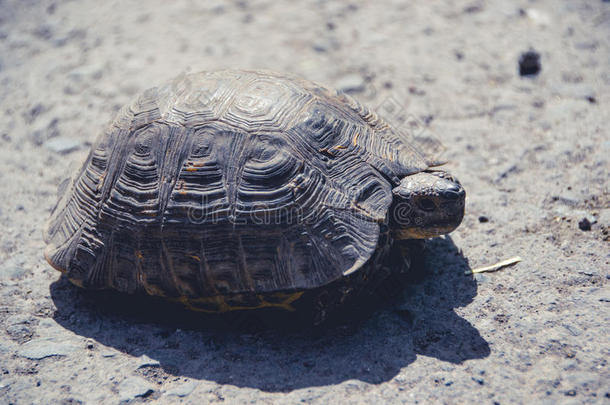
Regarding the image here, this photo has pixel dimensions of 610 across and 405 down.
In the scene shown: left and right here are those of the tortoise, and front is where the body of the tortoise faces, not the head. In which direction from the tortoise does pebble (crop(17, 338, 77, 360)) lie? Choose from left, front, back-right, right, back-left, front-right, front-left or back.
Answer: back

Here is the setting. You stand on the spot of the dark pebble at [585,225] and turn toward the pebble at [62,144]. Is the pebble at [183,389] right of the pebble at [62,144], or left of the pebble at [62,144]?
left

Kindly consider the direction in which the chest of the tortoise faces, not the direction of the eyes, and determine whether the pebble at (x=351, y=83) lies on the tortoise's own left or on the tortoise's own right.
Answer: on the tortoise's own left

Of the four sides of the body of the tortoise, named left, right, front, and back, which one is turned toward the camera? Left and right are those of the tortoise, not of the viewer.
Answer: right

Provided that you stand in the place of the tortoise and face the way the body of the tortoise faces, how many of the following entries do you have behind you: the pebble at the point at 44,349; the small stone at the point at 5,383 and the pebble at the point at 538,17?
2

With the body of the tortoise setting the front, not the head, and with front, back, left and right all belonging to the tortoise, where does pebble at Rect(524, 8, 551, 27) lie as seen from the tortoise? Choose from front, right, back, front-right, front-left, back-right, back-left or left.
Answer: front-left

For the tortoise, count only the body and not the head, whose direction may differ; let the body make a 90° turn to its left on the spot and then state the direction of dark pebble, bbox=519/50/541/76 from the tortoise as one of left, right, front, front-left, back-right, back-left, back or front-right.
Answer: front-right

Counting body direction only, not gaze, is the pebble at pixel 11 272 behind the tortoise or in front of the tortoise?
behind

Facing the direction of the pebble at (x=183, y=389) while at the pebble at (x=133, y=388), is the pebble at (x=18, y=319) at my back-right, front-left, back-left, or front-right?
back-left
